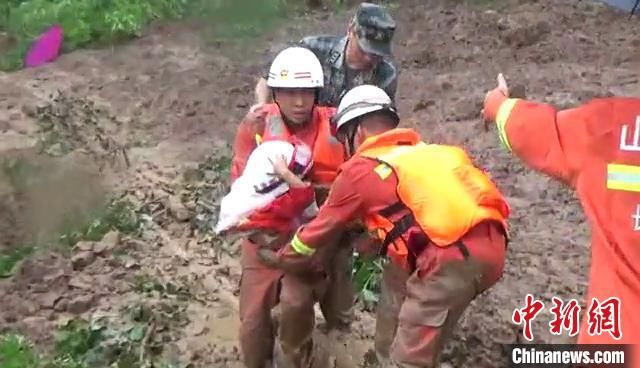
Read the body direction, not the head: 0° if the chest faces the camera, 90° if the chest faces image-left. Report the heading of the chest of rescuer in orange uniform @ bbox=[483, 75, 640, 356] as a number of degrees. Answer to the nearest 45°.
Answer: approximately 180°

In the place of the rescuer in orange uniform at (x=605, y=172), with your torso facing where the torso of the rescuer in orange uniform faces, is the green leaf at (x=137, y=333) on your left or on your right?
on your left

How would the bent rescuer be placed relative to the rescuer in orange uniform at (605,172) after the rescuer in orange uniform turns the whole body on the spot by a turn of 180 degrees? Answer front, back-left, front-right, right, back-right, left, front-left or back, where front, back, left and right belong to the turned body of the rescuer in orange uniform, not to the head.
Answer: back-right

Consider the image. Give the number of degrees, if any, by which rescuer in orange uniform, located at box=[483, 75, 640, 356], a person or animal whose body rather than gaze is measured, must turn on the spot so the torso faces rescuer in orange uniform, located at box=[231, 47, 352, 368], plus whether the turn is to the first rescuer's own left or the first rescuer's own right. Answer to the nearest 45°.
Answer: approximately 45° to the first rescuer's own left

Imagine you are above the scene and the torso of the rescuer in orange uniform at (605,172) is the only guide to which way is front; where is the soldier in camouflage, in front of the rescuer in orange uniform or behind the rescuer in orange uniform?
in front

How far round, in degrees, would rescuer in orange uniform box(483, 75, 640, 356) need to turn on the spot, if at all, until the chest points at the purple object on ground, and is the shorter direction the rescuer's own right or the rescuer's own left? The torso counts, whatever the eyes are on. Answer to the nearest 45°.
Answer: approximately 45° to the rescuer's own left

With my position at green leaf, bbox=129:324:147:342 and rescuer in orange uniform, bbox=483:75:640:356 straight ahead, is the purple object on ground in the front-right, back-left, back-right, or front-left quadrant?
back-left
